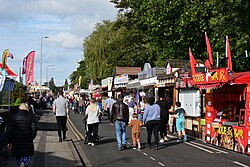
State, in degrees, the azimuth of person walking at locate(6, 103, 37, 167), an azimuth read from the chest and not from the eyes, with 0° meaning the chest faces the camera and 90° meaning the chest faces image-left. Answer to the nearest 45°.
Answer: approximately 180°

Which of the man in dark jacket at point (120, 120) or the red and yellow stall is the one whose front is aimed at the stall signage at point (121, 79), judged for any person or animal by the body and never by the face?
the man in dark jacket

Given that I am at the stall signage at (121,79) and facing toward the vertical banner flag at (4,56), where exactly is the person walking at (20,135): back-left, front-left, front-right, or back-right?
front-left

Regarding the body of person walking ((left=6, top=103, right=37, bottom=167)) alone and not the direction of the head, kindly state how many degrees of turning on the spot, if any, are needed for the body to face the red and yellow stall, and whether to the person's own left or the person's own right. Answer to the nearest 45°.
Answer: approximately 45° to the person's own right

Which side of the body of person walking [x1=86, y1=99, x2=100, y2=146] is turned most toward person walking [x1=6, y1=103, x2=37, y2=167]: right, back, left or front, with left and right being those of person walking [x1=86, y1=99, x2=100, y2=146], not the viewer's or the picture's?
back

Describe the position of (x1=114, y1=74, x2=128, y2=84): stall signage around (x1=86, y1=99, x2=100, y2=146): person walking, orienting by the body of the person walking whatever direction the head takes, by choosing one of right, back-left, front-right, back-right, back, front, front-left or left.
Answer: front

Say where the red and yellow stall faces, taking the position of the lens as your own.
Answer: facing the viewer and to the left of the viewer

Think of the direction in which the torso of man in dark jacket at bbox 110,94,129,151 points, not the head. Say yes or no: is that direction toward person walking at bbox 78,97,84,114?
yes

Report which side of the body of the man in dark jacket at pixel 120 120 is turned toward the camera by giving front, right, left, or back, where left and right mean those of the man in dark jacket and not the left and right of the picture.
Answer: back

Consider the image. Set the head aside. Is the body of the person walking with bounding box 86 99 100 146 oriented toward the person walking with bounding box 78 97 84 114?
yes

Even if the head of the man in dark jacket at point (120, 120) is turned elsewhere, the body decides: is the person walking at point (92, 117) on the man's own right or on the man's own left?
on the man's own left

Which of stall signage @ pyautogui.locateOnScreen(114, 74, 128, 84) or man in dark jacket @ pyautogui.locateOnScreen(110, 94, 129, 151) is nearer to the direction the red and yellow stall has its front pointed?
the man in dark jacket

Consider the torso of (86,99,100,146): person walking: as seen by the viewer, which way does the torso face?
away from the camera
